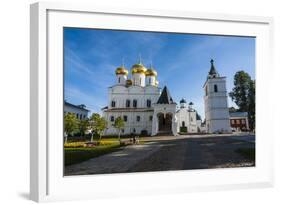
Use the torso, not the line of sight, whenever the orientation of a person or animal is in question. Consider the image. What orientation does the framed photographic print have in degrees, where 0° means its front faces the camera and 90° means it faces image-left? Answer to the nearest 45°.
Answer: approximately 315°
